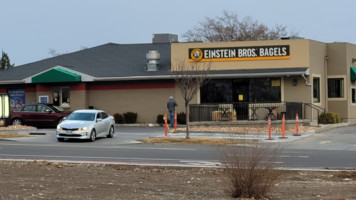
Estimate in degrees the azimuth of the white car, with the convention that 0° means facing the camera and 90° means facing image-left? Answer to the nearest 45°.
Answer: approximately 45°

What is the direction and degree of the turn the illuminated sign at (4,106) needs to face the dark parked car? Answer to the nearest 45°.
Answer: approximately 135° to its left

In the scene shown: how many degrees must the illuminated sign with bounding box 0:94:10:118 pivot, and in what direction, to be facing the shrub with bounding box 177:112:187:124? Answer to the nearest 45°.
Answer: approximately 90° to its left

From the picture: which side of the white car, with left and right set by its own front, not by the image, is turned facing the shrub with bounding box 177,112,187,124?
back

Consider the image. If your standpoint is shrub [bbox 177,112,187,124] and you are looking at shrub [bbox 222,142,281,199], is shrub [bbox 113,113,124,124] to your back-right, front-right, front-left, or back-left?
back-right

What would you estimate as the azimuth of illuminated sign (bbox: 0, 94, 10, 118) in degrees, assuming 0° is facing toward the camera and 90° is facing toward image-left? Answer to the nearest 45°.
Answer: approximately 0°
